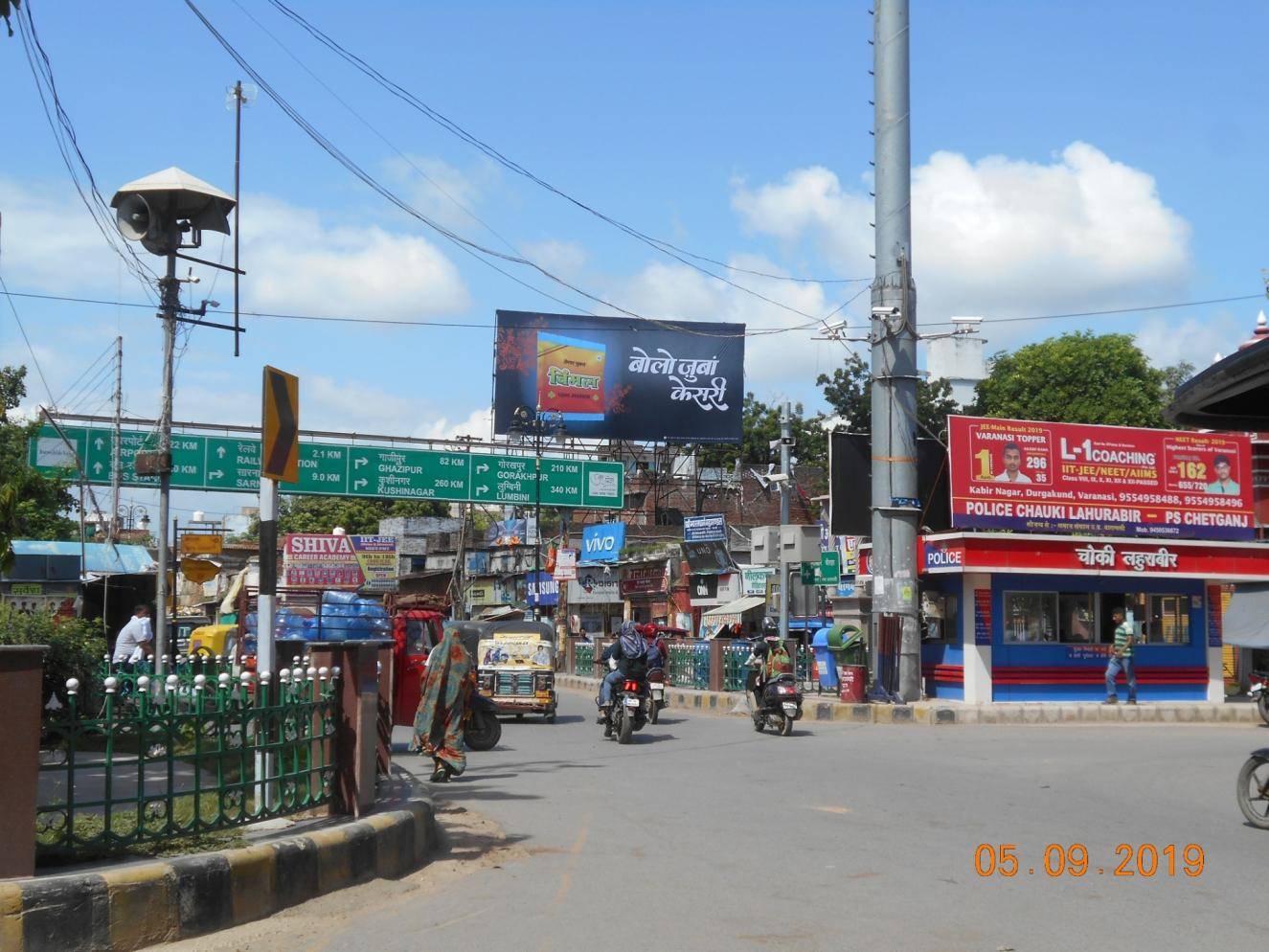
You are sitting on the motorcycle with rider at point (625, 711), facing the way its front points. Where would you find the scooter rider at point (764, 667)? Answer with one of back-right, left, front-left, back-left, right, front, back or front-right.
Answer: front-right

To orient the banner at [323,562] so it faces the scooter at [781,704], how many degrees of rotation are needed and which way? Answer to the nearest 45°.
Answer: approximately 45° to its left

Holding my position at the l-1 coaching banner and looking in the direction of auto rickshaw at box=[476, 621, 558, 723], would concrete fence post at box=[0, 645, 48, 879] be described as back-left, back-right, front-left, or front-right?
front-left

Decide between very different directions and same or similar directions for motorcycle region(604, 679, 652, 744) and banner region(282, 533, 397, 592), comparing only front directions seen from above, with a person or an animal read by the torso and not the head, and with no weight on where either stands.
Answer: very different directions

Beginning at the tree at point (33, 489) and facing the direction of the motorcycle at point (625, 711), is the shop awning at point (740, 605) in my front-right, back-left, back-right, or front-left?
front-left

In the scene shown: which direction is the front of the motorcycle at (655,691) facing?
away from the camera

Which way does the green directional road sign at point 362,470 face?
toward the camera

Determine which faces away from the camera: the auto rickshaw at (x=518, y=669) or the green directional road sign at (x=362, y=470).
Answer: the auto rickshaw

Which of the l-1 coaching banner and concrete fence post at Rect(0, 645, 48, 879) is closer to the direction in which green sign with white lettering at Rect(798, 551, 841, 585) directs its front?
the concrete fence post

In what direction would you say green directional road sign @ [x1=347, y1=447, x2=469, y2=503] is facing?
toward the camera
